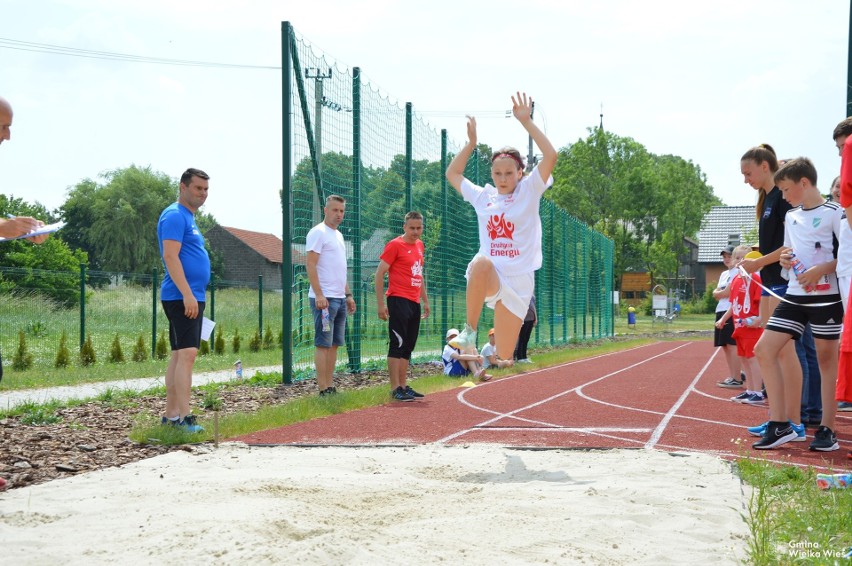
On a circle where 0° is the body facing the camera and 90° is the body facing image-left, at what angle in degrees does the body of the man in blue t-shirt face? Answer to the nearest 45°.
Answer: approximately 270°

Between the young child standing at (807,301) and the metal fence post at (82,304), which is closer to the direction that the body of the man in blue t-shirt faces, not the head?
the young child standing

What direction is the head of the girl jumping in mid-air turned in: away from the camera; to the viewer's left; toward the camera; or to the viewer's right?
toward the camera

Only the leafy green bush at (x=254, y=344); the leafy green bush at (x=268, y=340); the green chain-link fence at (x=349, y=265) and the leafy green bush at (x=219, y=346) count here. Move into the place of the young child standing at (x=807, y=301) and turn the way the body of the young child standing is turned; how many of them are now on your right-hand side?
4

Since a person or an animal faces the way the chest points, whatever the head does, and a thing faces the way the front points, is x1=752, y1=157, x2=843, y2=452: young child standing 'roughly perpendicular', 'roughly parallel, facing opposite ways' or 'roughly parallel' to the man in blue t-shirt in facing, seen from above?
roughly parallel, facing opposite ways

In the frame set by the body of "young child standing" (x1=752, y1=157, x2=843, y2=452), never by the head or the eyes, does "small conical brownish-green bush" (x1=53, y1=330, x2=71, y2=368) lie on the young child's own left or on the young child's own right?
on the young child's own right

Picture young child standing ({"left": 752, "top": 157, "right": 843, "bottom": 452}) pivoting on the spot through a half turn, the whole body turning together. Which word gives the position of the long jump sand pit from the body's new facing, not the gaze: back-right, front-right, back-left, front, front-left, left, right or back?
back

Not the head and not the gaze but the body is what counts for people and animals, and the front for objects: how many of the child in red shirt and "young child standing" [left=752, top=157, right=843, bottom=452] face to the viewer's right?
0

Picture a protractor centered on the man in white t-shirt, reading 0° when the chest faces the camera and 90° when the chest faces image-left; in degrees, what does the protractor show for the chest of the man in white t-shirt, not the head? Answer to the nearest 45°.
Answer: approximately 315°

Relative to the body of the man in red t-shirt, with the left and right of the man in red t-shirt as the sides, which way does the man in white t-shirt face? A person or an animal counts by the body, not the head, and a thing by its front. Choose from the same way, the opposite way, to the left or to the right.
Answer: the same way

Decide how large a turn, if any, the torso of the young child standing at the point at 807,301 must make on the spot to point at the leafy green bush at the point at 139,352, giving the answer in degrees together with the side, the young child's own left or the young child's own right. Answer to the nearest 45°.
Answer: approximately 90° to the young child's own right

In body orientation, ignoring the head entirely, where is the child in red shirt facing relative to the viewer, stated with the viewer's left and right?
facing the viewer and to the left of the viewer

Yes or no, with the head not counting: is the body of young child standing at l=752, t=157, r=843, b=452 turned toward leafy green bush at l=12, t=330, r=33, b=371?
no

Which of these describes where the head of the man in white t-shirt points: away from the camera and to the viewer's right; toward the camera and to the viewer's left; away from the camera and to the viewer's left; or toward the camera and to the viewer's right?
toward the camera and to the viewer's right

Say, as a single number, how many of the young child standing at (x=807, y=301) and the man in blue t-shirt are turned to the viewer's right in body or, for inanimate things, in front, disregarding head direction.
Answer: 1

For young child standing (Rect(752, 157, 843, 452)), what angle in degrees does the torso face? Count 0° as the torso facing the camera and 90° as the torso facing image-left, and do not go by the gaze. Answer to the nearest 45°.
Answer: approximately 45°
